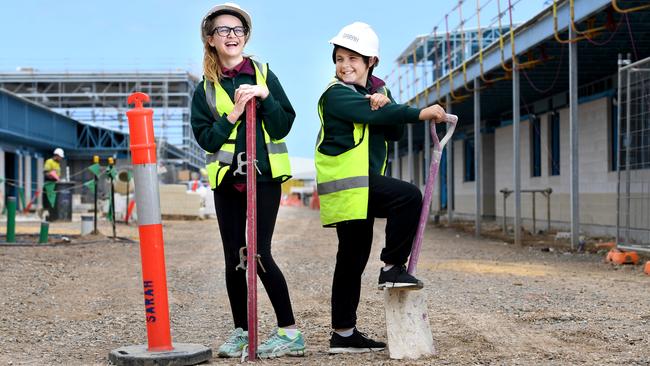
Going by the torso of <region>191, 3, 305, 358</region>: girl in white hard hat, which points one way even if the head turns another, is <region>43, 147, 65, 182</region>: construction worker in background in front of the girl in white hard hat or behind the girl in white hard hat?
behind

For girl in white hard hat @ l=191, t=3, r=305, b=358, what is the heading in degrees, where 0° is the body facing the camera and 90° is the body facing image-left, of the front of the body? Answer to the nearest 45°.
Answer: approximately 0°

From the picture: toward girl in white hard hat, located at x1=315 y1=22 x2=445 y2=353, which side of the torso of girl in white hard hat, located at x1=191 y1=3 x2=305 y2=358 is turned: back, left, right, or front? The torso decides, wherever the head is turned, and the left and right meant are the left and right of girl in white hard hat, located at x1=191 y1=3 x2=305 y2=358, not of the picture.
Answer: left

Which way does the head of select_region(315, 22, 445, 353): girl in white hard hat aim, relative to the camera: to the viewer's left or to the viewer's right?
to the viewer's left

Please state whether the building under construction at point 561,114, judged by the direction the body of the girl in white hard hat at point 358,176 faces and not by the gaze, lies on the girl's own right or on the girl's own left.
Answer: on the girl's own left
